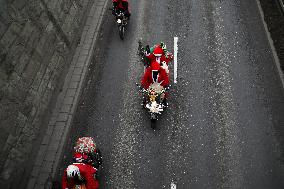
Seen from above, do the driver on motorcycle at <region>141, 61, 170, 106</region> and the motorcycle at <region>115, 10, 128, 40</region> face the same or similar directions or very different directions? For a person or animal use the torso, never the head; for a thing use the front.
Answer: same or similar directions

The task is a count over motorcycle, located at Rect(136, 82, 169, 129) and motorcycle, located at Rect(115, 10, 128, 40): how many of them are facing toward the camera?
2

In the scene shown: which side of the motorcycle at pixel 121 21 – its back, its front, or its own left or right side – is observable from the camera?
front

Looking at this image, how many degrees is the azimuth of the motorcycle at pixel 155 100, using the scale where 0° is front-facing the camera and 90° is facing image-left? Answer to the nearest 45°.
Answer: approximately 0°

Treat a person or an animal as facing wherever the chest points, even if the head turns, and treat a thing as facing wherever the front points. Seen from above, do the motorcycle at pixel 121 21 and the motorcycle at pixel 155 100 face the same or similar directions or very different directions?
same or similar directions

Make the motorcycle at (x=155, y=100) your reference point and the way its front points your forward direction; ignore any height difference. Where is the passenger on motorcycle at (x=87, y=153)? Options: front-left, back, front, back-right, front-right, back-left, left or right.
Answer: right

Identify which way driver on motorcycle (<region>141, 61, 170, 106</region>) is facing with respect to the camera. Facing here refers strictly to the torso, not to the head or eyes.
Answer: toward the camera
